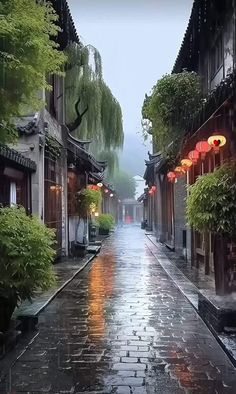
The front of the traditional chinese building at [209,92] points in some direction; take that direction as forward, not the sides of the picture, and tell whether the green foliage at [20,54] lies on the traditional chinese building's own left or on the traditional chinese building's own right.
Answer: on the traditional chinese building's own left

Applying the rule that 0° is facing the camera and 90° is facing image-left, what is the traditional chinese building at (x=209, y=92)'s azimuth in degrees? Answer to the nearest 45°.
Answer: approximately 90°

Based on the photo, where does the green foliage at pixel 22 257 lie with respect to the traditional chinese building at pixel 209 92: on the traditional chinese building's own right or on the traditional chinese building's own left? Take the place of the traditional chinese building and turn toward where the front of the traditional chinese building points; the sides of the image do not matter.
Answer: on the traditional chinese building's own left

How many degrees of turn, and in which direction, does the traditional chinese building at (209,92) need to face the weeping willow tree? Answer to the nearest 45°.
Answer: approximately 45° to its right

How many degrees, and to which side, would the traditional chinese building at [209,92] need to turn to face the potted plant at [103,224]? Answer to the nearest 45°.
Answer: approximately 90° to its right

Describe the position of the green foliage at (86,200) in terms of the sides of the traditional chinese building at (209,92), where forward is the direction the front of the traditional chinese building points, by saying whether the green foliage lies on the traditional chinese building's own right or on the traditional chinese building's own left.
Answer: on the traditional chinese building's own right
